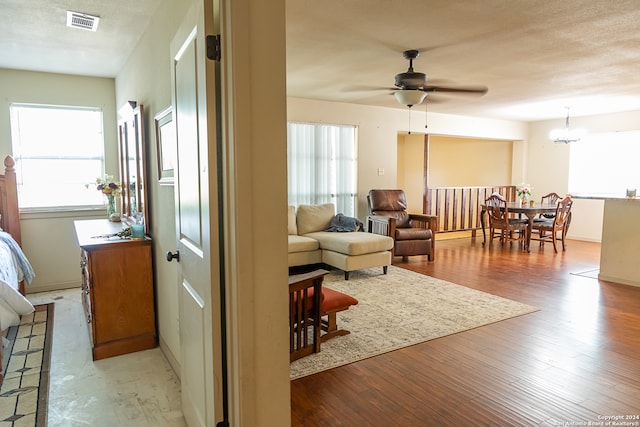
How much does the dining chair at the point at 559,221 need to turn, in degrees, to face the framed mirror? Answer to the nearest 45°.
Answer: approximately 90° to its left

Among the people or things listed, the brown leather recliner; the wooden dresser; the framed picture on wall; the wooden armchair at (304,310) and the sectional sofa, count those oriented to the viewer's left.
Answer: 2

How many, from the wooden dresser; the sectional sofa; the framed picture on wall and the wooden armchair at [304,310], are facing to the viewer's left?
2

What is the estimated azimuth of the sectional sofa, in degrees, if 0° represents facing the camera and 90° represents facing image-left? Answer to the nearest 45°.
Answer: approximately 315°

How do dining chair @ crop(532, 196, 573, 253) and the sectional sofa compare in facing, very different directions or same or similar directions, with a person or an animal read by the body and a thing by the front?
very different directions

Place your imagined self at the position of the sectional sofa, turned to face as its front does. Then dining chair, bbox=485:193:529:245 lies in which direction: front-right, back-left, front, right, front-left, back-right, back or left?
left

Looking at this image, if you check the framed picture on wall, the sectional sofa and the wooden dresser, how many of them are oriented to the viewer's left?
2

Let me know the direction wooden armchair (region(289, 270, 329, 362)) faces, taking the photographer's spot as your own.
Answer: facing away from the viewer and to the right of the viewer

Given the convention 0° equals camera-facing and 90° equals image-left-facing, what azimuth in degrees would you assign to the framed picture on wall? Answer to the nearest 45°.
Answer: approximately 90°

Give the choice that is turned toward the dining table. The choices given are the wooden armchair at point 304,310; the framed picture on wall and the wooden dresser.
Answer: the wooden armchair

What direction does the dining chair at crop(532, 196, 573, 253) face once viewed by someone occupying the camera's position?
facing away from the viewer and to the left of the viewer
